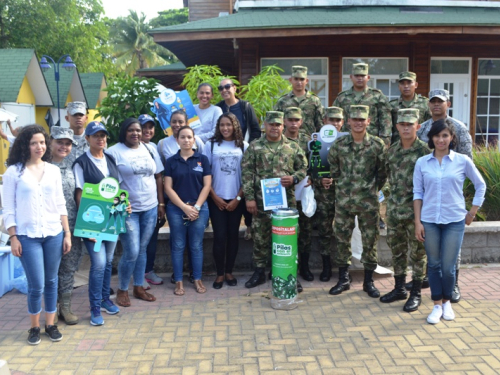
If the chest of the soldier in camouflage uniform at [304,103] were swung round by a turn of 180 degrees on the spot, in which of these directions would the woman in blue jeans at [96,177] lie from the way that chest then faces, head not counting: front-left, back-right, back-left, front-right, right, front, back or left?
back-left

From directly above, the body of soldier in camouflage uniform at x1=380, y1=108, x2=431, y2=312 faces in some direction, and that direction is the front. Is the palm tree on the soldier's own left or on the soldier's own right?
on the soldier's own right

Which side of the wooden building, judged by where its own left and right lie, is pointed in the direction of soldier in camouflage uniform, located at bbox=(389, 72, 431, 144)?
front

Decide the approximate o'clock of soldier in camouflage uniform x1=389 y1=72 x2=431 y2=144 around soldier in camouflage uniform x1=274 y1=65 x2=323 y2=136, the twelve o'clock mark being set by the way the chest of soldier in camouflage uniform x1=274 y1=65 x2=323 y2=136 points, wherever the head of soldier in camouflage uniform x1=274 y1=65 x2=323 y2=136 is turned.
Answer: soldier in camouflage uniform x1=389 y1=72 x2=431 y2=144 is roughly at 9 o'clock from soldier in camouflage uniform x1=274 y1=65 x2=323 y2=136.

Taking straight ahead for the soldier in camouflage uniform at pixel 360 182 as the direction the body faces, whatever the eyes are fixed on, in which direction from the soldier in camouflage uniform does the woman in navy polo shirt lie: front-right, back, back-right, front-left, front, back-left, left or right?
right

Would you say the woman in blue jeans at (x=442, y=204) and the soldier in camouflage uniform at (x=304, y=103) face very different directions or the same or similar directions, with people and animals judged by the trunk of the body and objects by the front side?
same or similar directions

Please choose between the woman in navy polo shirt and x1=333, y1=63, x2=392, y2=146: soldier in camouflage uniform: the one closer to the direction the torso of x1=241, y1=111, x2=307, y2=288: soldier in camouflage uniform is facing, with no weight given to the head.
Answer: the woman in navy polo shirt

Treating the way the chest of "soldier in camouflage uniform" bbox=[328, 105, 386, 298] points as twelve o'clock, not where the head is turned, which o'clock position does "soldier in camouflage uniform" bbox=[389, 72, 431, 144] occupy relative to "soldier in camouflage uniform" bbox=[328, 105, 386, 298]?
"soldier in camouflage uniform" bbox=[389, 72, 431, 144] is roughly at 7 o'clock from "soldier in camouflage uniform" bbox=[328, 105, 386, 298].

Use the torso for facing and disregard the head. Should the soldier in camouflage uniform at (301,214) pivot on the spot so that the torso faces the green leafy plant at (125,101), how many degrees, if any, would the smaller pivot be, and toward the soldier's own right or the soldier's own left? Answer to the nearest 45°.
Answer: approximately 90° to the soldier's own right

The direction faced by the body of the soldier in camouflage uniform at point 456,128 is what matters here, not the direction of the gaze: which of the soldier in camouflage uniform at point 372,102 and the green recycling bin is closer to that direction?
the green recycling bin

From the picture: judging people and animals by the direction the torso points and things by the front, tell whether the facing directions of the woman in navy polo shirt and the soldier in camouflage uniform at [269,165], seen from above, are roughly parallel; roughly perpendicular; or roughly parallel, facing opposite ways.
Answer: roughly parallel

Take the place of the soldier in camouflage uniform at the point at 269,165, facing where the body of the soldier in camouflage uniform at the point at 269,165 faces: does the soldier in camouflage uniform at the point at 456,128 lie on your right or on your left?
on your left

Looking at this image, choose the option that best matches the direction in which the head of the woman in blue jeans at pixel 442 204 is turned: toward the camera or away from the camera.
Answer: toward the camera

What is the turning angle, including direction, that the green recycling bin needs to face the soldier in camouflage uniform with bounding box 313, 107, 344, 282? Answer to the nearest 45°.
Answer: approximately 135° to its left

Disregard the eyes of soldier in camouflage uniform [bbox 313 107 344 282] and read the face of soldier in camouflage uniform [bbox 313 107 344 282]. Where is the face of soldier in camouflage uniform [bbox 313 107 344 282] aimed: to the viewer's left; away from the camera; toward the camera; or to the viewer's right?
toward the camera

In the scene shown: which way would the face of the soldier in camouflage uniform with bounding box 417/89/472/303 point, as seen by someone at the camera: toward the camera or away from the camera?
toward the camera

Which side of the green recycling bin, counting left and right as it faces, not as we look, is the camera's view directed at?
front

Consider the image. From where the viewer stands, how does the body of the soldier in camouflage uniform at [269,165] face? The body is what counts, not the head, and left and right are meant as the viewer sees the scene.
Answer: facing the viewer
